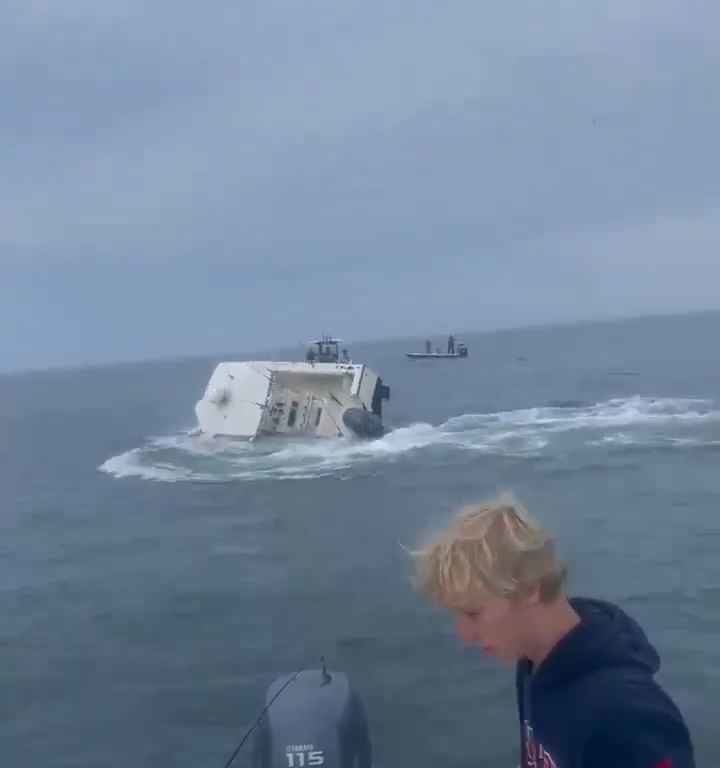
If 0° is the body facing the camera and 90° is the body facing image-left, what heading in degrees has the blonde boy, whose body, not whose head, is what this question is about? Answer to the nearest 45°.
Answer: approximately 90°

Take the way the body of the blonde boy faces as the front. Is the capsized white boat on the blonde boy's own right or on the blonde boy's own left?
on the blonde boy's own right

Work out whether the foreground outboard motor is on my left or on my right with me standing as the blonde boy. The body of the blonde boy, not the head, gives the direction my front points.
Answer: on my right
